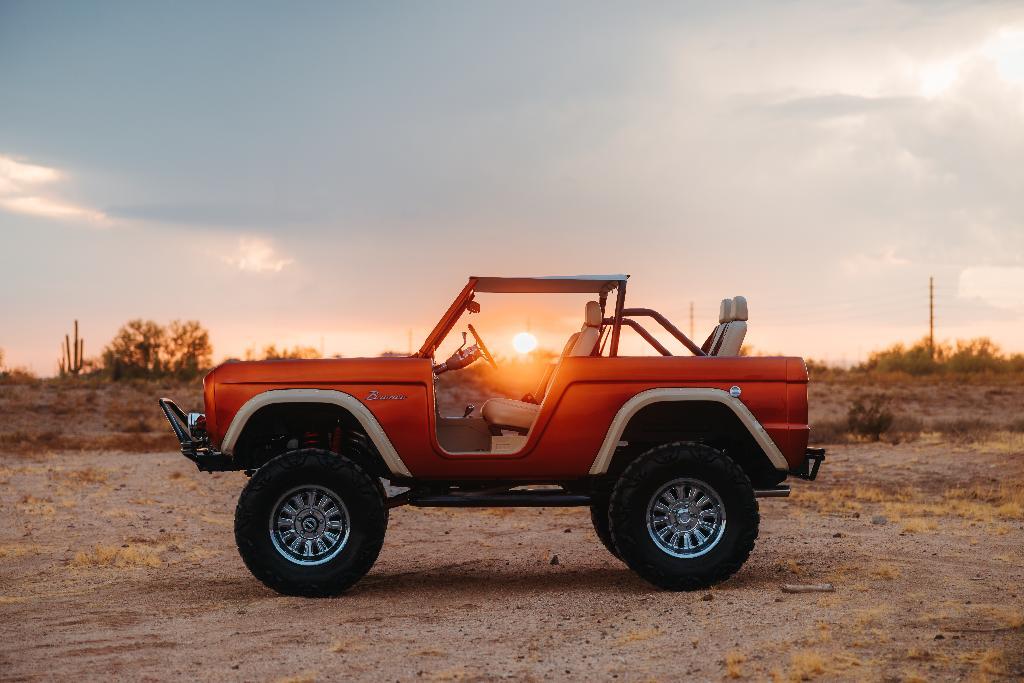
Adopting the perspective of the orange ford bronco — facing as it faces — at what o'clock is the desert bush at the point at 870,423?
The desert bush is roughly at 4 o'clock from the orange ford bronco.

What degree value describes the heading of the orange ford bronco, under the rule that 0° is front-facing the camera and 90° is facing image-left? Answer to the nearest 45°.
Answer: approximately 90°
